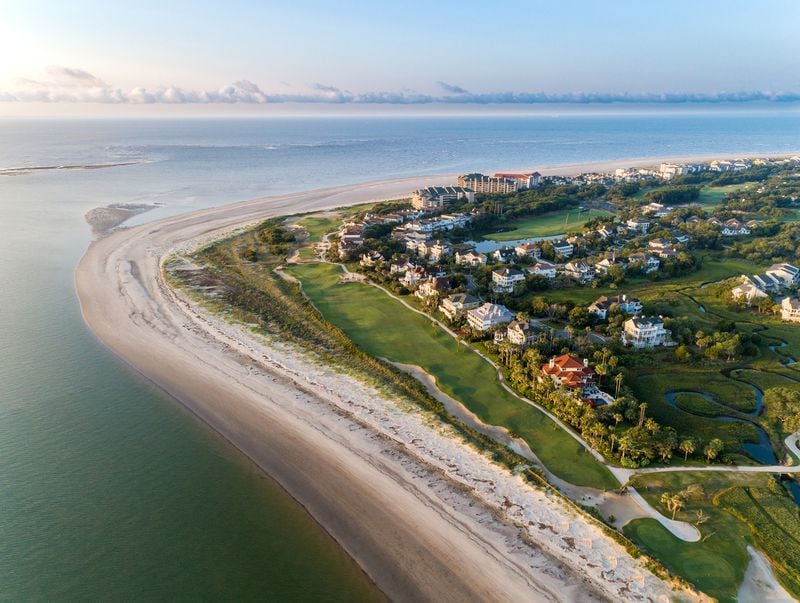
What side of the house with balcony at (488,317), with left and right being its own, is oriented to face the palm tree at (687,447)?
left

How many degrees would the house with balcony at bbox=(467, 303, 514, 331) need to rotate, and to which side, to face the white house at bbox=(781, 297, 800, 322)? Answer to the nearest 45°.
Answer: approximately 135° to its left

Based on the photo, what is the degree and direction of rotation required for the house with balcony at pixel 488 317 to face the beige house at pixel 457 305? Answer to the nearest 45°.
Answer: approximately 90° to its right

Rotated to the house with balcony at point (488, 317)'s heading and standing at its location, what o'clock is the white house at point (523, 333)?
The white house is roughly at 9 o'clock from the house with balcony.

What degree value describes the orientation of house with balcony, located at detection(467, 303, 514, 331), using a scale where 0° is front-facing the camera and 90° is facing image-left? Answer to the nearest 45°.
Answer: approximately 45°

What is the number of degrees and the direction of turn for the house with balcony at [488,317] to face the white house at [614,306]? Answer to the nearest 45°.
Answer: approximately 180°
